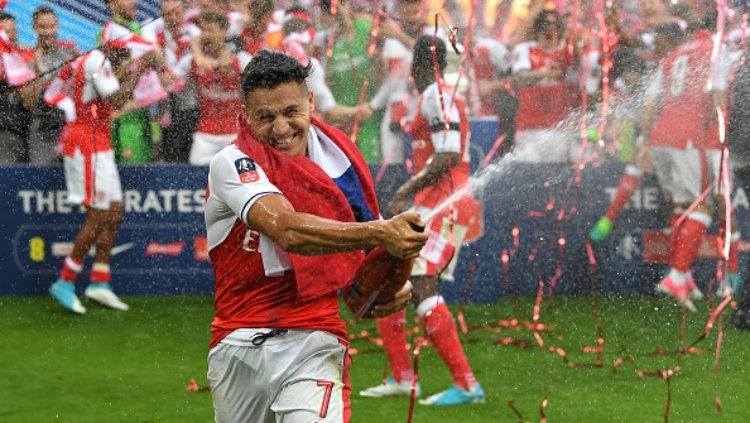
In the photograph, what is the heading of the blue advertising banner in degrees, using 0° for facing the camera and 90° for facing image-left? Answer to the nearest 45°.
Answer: approximately 0°

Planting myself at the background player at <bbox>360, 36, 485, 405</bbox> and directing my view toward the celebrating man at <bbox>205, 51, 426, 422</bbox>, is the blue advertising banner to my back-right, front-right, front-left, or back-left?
back-right

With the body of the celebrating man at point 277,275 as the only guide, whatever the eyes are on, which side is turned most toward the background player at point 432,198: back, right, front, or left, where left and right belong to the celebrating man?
back

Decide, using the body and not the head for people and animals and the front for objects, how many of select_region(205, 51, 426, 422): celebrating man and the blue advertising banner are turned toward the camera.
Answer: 2

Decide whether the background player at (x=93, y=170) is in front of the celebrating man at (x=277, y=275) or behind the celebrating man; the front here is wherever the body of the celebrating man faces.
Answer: behind

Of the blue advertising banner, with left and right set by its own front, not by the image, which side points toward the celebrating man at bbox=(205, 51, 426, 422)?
front

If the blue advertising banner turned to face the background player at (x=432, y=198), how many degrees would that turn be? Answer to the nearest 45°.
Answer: approximately 45° to its left
